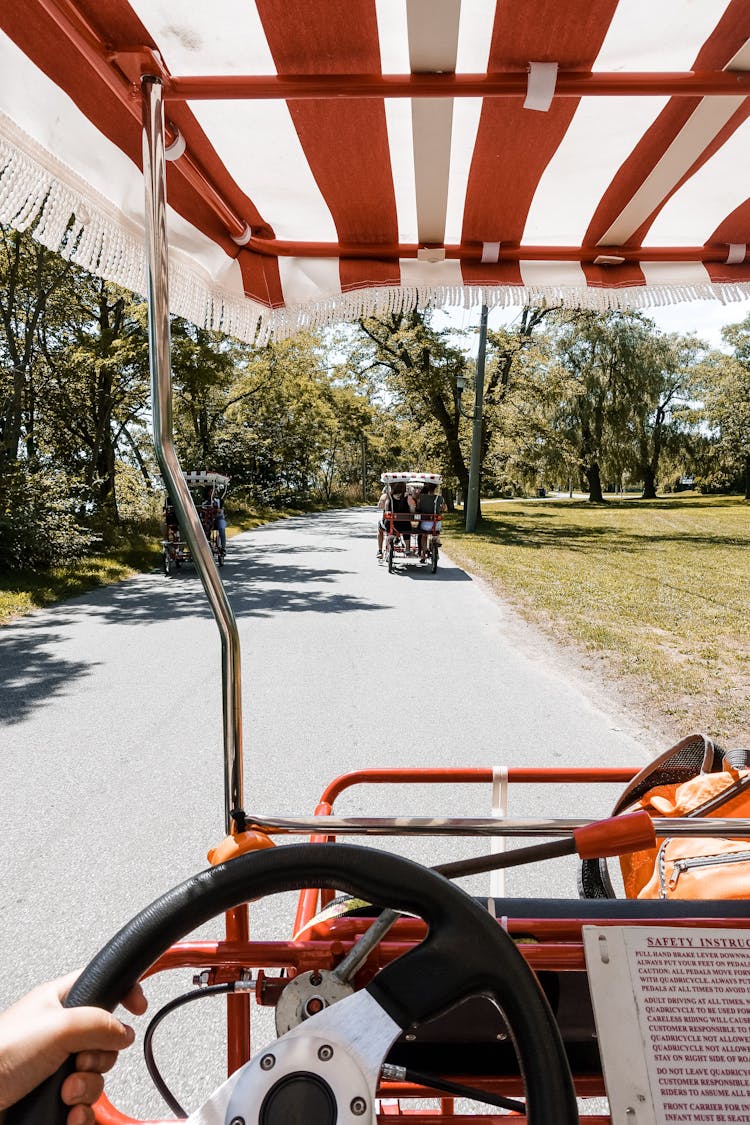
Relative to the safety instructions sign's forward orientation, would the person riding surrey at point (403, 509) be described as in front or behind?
behind

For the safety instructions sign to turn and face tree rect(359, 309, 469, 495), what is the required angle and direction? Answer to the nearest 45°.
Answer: approximately 180°

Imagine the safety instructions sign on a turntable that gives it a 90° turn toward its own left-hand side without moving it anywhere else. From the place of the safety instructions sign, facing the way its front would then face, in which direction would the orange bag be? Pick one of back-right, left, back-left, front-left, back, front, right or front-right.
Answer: left

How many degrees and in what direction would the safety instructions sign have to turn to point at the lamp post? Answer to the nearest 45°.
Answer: approximately 180°

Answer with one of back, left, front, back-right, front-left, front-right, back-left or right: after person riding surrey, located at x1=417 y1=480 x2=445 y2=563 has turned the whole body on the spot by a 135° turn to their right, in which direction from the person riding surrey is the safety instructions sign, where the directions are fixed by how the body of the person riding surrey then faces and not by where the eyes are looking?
front-right

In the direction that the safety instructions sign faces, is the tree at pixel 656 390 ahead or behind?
behind

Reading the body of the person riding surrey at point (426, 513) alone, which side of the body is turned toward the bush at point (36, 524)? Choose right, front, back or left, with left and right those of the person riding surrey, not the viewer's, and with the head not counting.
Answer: left

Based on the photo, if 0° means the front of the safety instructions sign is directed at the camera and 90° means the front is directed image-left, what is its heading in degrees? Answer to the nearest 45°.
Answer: approximately 0°

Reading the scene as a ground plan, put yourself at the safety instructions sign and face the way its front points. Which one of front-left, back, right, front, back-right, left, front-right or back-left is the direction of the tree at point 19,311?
back-right

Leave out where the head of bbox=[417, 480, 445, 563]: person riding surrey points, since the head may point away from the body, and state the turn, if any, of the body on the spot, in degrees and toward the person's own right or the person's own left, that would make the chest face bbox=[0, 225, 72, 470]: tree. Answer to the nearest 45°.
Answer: approximately 90° to the person's own left

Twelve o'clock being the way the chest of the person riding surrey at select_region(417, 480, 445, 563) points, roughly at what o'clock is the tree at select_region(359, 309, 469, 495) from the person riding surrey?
The tree is roughly at 12 o'clock from the person riding surrey.

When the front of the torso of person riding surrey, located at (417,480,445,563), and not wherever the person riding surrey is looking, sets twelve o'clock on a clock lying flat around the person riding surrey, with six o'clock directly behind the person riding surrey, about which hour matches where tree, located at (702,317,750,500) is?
The tree is roughly at 1 o'clock from the person riding surrey.

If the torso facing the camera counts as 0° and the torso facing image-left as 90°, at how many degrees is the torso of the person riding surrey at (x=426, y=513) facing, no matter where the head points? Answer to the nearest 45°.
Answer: approximately 180°
